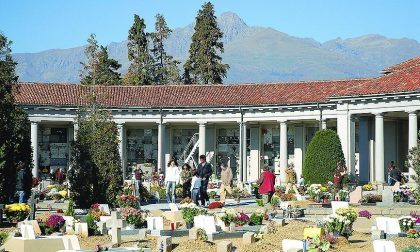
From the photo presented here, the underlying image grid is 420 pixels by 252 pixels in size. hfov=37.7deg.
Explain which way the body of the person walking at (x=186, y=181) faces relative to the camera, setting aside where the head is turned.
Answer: toward the camera

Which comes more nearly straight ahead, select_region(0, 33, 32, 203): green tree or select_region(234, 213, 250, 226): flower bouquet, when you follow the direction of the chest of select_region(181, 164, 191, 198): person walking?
the flower bouquet

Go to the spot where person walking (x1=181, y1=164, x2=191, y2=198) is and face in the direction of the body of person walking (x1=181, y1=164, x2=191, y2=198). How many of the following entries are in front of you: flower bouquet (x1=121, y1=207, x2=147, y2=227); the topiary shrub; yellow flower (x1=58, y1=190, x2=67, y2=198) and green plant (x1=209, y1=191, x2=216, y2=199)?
1

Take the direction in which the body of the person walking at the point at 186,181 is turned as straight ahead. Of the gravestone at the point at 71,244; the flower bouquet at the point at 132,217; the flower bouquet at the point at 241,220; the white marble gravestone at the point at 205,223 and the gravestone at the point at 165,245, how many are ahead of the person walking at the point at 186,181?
5

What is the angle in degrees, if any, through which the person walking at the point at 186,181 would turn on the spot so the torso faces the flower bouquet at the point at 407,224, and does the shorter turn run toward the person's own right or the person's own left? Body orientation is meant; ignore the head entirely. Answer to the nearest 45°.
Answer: approximately 45° to the person's own left

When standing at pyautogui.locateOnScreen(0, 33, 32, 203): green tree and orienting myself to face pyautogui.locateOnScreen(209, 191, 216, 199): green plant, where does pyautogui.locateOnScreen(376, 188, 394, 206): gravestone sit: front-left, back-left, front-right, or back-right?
front-right

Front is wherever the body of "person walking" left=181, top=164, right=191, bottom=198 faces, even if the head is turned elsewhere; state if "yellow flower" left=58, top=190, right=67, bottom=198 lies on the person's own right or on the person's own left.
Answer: on the person's own right

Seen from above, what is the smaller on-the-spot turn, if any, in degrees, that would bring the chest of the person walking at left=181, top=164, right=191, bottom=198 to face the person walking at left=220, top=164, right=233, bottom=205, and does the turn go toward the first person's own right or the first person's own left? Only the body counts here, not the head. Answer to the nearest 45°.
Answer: approximately 90° to the first person's own left

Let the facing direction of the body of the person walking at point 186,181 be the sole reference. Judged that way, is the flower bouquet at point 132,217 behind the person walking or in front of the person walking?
in front

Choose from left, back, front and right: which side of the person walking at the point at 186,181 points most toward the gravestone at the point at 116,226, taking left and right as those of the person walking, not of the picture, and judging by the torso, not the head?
front

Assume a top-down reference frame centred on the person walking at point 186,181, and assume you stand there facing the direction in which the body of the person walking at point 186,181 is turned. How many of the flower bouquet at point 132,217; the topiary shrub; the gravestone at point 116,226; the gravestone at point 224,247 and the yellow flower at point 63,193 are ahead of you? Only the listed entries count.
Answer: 3

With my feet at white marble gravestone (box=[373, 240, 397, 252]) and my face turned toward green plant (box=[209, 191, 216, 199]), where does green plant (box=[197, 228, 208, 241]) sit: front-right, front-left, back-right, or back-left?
front-left

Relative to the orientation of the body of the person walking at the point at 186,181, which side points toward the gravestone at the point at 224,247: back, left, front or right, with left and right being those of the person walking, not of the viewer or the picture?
front

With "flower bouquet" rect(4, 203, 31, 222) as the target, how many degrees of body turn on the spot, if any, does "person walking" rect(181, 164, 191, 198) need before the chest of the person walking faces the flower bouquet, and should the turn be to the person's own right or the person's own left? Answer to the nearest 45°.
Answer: approximately 45° to the person's own right

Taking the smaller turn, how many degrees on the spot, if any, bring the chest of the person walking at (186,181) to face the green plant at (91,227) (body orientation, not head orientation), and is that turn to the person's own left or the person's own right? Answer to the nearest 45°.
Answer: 0° — they already face it

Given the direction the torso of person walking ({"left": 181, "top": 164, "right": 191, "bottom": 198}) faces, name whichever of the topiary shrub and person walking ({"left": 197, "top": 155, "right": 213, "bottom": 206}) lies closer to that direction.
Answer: the person walking
